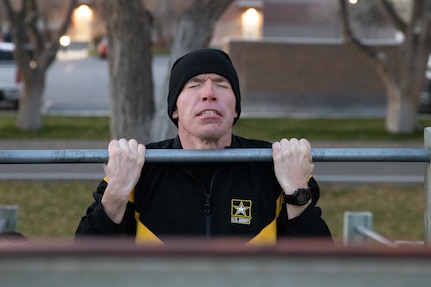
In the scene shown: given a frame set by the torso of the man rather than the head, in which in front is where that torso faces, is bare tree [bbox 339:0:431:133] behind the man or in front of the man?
behind

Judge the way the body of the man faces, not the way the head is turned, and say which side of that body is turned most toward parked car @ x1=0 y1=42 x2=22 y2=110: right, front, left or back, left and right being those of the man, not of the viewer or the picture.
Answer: back

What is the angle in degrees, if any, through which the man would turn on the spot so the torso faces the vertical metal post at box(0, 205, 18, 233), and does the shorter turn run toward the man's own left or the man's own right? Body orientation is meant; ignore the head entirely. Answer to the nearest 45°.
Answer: approximately 135° to the man's own right

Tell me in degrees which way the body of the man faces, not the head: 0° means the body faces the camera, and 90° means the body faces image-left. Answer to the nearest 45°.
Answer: approximately 0°

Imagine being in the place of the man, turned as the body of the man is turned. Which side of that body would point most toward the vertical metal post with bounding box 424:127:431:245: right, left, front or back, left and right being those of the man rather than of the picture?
left

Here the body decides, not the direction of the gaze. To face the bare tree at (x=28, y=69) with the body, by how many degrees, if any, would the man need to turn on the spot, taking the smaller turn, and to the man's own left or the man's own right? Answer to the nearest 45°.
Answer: approximately 180°

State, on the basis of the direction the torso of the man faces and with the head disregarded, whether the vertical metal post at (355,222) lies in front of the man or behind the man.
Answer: behind
